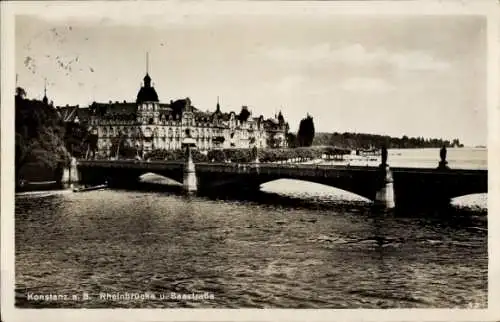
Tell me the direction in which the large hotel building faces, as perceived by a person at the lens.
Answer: facing the viewer and to the right of the viewer
